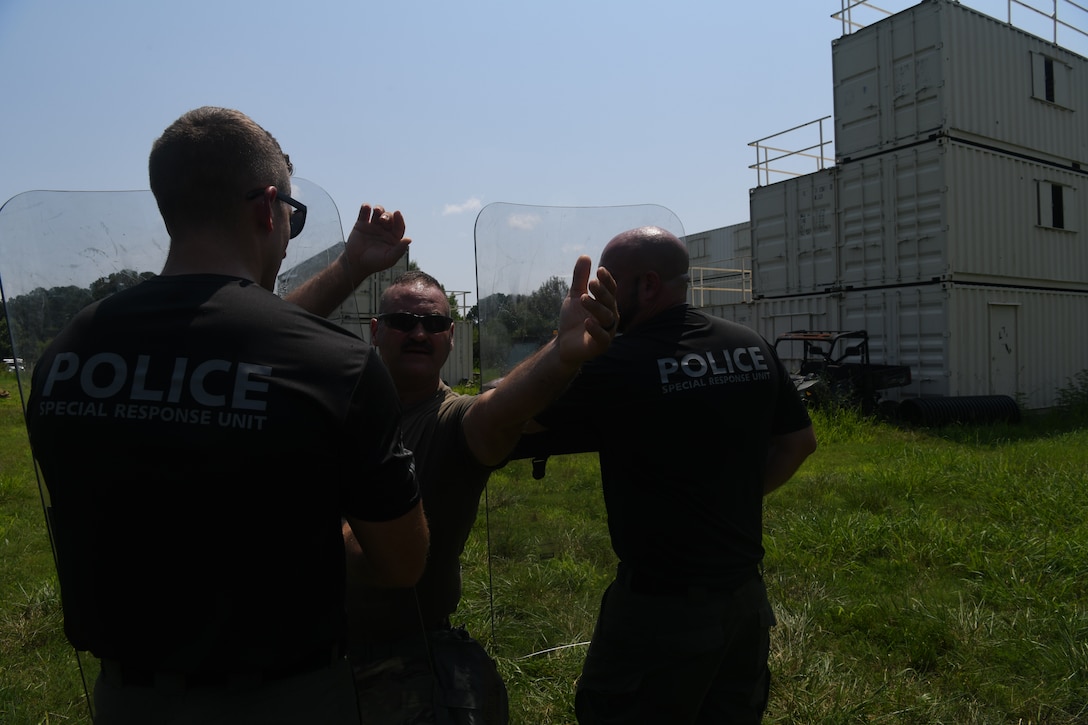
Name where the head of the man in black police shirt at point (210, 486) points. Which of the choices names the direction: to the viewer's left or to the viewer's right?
to the viewer's right

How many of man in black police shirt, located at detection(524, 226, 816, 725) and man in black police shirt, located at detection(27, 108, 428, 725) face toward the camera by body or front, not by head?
0

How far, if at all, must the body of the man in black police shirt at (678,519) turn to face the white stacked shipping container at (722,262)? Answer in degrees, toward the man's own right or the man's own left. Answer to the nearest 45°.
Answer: approximately 45° to the man's own right

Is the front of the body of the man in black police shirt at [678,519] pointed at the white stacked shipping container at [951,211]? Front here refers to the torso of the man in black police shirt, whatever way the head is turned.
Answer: no

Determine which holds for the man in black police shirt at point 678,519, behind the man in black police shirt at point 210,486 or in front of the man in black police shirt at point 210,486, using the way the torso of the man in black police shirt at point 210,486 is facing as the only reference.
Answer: in front

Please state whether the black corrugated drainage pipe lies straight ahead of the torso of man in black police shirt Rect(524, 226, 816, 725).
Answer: no

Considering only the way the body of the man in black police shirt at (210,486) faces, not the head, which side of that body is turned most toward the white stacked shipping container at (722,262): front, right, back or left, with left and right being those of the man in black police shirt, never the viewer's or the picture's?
front

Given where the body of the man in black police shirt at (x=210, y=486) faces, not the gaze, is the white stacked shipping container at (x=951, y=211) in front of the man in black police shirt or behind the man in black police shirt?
in front

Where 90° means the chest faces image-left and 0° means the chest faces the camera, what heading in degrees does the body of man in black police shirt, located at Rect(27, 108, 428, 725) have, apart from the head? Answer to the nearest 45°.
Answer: approximately 225°

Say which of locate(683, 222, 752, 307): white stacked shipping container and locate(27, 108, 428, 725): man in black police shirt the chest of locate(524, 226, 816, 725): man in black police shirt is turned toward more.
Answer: the white stacked shipping container

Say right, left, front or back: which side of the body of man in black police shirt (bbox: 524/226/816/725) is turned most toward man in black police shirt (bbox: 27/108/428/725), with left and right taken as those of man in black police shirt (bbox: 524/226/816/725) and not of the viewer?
left

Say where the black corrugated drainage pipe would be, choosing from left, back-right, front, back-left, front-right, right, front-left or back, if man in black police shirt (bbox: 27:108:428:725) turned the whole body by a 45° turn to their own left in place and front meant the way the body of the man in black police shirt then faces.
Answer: front-right

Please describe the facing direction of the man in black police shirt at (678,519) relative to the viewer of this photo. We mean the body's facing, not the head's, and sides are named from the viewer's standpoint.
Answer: facing away from the viewer and to the left of the viewer
